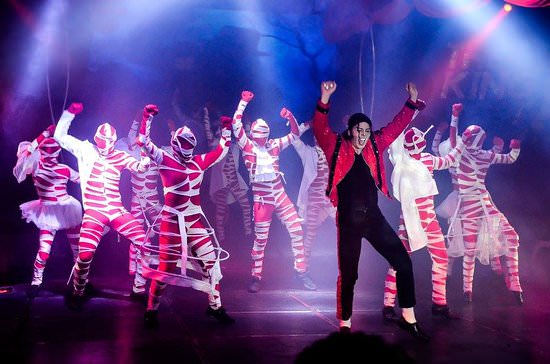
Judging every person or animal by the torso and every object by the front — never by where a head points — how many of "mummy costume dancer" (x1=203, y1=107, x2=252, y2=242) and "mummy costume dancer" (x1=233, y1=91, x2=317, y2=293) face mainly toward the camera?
2

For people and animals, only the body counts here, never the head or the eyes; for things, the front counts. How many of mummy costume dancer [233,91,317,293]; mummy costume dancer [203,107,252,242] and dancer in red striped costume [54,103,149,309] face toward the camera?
3

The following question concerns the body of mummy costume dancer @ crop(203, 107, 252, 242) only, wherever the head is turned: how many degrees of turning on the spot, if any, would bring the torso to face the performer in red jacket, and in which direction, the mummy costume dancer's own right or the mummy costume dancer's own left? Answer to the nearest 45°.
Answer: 0° — they already face them

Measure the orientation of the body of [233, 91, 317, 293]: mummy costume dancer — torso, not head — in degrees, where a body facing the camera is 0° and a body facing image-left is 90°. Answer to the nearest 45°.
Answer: approximately 0°

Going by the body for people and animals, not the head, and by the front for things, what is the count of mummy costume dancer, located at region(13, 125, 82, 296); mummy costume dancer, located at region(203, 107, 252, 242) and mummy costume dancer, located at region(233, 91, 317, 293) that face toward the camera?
3

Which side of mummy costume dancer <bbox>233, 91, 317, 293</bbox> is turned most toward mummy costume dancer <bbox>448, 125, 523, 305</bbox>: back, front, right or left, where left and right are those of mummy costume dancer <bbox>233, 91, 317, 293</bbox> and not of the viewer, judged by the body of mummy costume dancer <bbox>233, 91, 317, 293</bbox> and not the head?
left

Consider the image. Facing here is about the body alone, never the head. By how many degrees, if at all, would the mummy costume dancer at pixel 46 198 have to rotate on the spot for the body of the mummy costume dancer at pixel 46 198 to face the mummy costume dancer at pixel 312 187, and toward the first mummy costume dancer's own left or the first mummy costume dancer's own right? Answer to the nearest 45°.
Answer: approximately 90° to the first mummy costume dancer's own left

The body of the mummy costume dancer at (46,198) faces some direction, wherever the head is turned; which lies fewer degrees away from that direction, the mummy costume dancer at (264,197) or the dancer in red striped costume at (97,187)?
the dancer in red striped costume

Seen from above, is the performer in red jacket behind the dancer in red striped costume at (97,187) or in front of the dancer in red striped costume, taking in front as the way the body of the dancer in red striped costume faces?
in front

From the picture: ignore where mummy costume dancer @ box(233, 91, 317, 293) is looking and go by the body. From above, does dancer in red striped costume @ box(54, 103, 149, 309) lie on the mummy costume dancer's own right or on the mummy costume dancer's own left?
on the mummy costume dancer's own right

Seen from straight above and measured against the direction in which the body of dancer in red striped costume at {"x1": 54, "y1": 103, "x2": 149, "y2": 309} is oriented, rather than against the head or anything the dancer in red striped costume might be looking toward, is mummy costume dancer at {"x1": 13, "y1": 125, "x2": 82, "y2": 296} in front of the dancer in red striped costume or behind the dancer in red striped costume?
behind

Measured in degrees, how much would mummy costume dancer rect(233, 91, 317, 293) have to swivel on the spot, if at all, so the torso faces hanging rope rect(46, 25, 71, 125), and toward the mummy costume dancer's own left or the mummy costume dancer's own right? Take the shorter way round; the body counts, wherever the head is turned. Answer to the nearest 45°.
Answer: approximately 90° to the mummy costume dancer's own right

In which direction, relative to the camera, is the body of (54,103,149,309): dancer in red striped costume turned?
toward the camera
